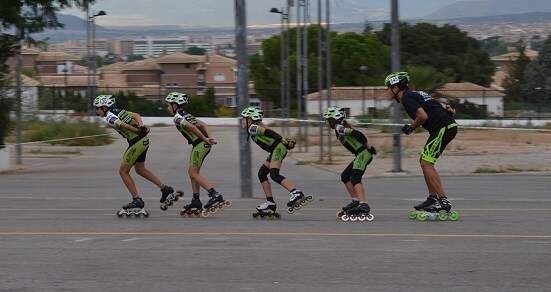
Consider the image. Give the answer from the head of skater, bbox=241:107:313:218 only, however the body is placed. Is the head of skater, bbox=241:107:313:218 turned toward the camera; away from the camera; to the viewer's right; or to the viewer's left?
to the viewer's left

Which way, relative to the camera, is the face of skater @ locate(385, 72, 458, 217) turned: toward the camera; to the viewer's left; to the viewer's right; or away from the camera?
to the viewer's left

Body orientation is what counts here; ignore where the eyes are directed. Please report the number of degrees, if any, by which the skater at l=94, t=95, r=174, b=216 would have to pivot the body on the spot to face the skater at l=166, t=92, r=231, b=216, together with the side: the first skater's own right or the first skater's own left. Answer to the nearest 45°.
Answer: approximately 180°

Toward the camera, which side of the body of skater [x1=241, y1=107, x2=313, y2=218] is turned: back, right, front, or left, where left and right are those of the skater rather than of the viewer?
left

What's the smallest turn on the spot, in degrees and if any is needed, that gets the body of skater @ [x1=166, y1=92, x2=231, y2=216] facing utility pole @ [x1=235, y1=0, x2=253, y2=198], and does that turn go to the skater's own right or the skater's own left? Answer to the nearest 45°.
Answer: approximately 90° to the skater's own right

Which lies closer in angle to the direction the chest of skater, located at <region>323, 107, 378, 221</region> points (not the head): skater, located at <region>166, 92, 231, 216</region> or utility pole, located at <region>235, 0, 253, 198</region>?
the skater

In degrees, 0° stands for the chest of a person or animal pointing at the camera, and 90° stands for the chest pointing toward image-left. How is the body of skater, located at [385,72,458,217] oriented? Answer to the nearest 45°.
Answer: approximately 90°
